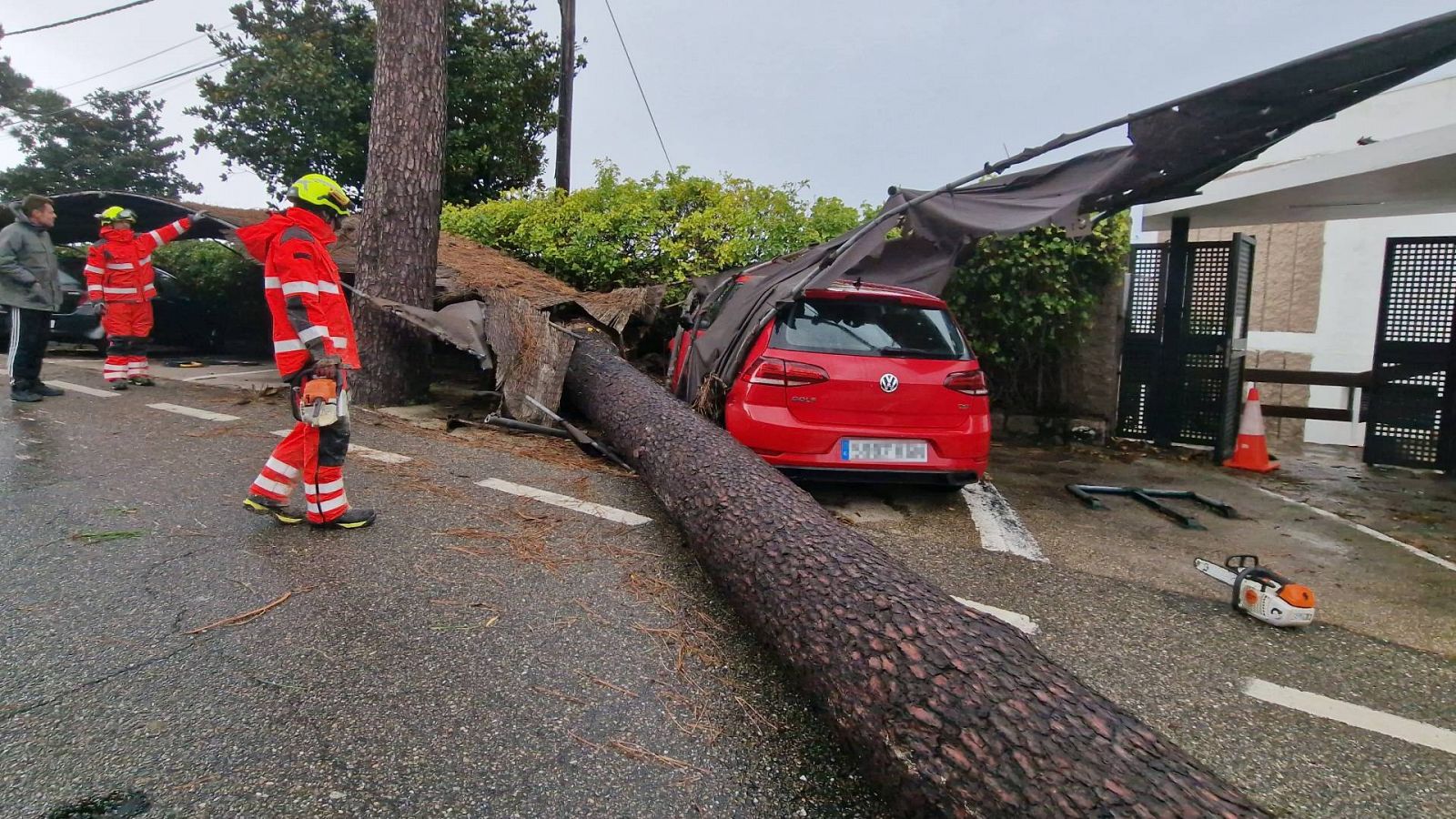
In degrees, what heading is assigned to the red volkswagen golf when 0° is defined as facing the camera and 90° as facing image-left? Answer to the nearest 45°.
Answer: approximately 135°

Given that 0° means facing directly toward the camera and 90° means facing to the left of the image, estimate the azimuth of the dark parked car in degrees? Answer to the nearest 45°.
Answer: approximately 225°

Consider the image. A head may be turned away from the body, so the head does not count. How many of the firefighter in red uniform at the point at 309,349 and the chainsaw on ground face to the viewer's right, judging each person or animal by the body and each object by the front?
1

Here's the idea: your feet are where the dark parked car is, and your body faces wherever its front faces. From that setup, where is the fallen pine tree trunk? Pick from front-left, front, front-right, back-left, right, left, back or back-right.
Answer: back-right

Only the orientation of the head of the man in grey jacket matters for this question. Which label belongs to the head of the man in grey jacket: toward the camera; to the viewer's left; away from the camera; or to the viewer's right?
to the viewer's right

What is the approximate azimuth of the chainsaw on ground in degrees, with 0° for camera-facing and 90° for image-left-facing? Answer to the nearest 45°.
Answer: approximately 135°
